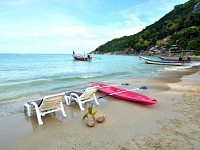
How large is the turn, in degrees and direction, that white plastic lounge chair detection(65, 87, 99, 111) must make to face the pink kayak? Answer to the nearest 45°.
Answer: approximately 135° to its right

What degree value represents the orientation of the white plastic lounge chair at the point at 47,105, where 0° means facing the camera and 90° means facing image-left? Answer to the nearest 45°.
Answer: approximately 135°

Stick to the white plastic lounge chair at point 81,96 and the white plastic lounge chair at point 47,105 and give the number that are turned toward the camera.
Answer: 0

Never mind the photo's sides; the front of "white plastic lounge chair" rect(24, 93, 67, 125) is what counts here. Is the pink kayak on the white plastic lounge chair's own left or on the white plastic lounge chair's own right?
on the white plastic lounge chair's own right

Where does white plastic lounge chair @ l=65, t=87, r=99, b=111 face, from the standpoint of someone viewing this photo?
facing away from the viewer and to the left of the viewer
